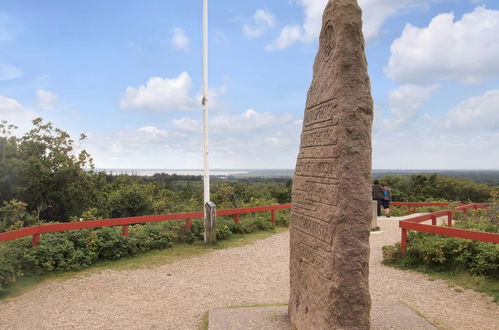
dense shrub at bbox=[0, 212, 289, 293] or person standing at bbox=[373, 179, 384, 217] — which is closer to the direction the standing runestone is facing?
the dense shrub

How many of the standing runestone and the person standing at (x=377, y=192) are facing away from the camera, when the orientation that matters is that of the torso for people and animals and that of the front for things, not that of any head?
1

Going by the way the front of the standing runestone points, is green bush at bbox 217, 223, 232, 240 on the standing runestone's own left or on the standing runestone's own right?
on the standing runestone's own right

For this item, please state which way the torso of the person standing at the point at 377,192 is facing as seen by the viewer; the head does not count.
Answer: away from the camera

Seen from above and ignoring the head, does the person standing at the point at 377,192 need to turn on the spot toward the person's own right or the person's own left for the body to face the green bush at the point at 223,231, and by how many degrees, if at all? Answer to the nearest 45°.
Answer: approximately 135° to the person's own left

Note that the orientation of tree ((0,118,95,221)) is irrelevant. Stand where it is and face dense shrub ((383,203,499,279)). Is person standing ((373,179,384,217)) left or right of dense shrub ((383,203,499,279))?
left

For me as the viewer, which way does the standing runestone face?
facing the viewer and to the left of the viewer

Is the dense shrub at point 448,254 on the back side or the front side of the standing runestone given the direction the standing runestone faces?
on the back side

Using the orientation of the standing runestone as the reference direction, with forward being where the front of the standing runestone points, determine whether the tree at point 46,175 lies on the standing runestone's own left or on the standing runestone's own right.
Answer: on the standing runestone's own right

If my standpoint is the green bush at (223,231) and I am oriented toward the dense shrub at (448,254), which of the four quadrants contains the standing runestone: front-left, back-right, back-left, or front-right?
front-right

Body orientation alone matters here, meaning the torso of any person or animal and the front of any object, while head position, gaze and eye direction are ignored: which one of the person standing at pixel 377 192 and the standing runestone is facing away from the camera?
the person standing
